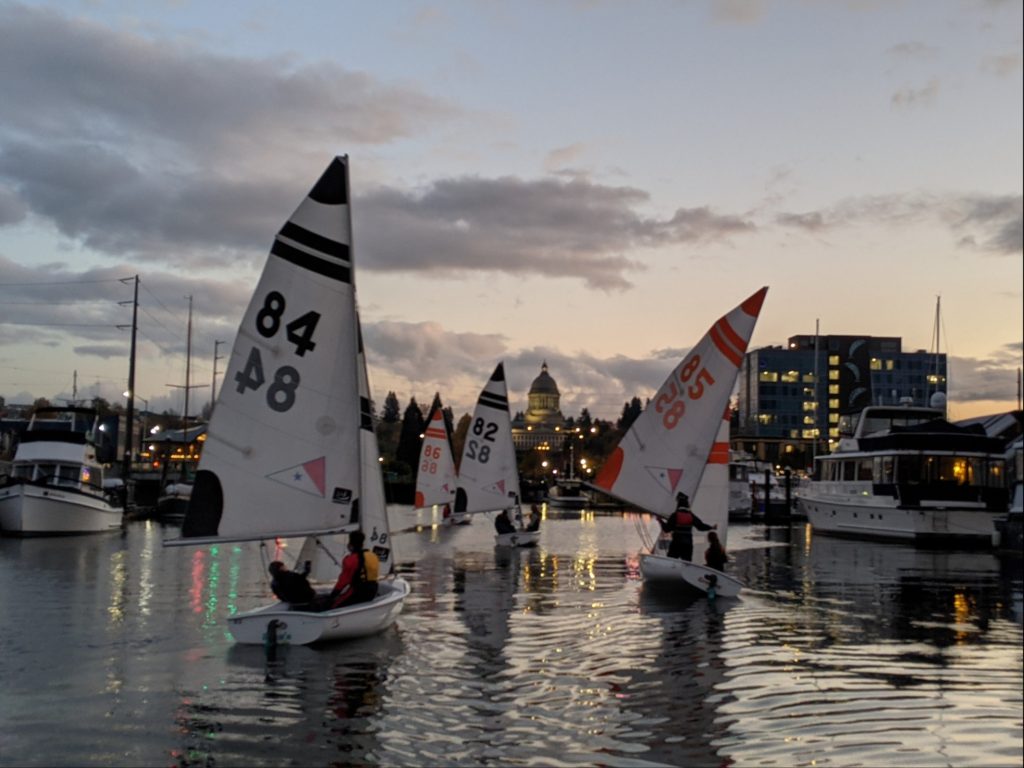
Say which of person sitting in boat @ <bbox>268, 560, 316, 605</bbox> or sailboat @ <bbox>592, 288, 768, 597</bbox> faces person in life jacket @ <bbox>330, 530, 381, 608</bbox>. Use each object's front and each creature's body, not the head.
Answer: the person sitting in boat

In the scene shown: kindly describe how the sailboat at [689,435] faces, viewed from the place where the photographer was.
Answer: facing away from the viewer and to the right of the viewer

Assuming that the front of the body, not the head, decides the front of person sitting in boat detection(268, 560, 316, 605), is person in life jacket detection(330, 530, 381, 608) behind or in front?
in front

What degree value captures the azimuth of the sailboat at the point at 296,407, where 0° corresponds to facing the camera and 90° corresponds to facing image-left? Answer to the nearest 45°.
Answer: approximately 225°
